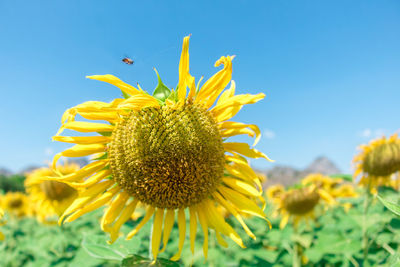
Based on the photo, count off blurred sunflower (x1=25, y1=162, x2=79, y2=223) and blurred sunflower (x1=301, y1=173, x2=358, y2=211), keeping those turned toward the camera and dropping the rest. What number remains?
2

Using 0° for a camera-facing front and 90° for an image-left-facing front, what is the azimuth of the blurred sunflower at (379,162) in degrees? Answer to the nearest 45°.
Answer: approximately 0°

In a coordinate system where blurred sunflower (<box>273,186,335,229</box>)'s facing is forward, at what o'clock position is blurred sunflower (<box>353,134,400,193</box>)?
blurred sunflower (<box>353,134,400,193</box>) is roughly at 9 o'clock from blurred sunflower (<box>273,186,335,229</box>).

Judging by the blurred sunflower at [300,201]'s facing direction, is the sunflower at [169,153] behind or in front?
in front

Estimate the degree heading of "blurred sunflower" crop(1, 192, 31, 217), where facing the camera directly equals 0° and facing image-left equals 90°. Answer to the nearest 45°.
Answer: approximately 0°

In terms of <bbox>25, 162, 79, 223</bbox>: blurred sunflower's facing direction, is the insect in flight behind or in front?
in front

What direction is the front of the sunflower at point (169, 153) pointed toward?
toward the camera

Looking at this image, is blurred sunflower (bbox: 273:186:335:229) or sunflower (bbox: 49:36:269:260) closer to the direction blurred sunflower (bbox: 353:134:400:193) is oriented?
the sunflower

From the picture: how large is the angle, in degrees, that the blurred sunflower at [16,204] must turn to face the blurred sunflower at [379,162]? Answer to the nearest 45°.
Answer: approximately 45° to its left

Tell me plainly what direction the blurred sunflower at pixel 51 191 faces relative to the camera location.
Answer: facing the viewer

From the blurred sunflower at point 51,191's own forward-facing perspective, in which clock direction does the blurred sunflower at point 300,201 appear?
the blurred sunflower at point 300,201 is roughly at 10 o'clock from the blurred sunflower at point 51,191.

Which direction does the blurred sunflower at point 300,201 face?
toward the camera
